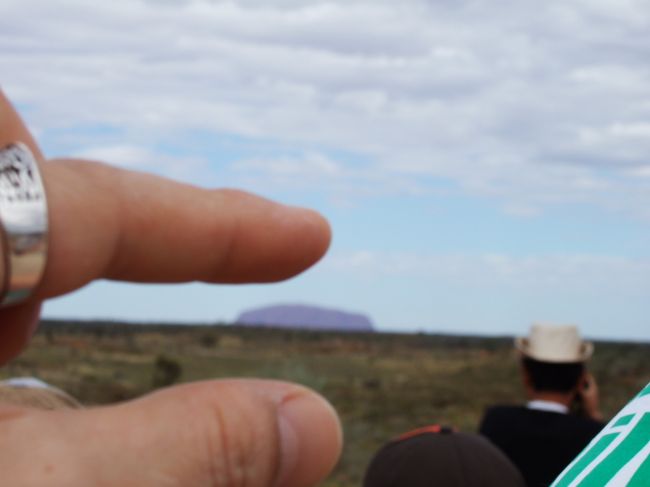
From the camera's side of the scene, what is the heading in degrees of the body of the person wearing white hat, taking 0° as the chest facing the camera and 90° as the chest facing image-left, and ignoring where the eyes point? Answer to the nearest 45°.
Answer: approximately 180°

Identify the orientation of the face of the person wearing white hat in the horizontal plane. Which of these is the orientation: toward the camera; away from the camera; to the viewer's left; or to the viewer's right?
away from the camera

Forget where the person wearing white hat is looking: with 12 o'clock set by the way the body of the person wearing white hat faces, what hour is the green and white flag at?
The green and white flag is roughly at 6 o'clock from the person wearing white hat.
